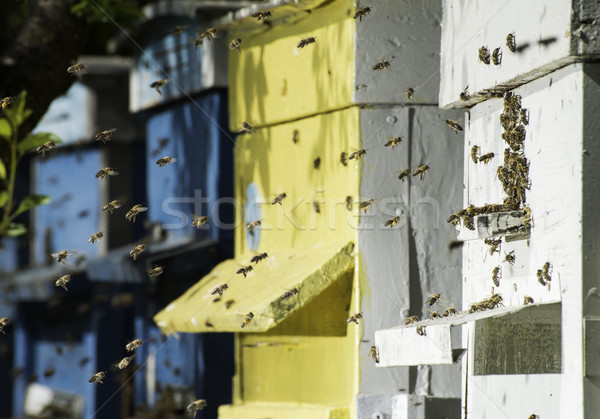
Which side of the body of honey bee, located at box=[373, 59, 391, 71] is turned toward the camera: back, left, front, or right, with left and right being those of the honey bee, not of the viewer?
right

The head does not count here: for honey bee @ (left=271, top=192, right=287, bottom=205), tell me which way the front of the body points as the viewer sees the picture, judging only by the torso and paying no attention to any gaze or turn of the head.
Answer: to the viewer's right

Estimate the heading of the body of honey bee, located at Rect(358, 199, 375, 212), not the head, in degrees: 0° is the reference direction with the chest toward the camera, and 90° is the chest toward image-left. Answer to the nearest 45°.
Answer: approximately 270°

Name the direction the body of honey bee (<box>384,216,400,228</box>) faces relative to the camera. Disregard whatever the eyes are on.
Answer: to the viewer's right

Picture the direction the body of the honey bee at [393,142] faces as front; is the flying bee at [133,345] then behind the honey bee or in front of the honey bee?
behind

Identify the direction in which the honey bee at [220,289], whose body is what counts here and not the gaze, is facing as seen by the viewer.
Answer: to the viewer's right

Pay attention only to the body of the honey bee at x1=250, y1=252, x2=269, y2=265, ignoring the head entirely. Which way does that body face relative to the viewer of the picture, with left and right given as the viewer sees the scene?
facing to the right of the viewer
